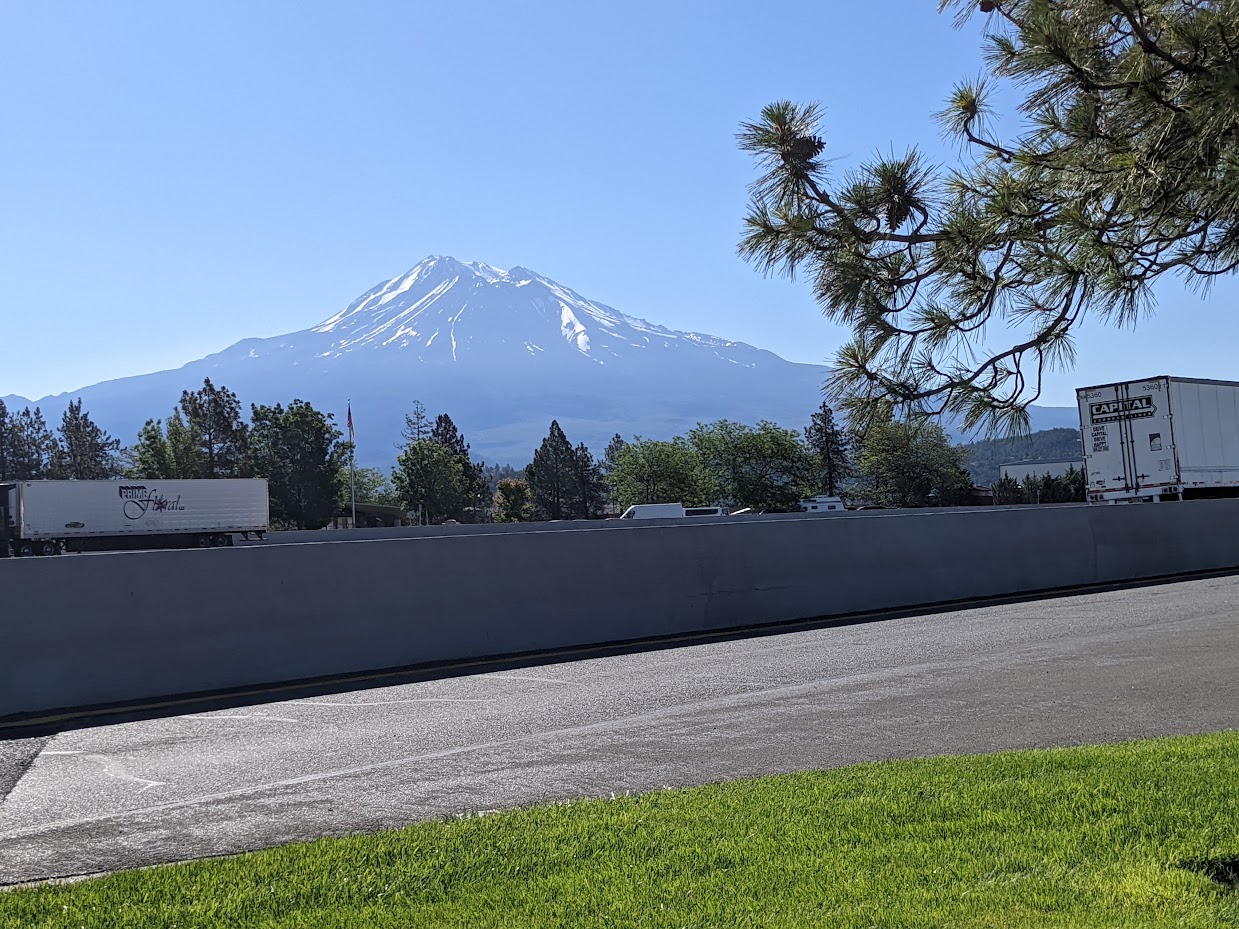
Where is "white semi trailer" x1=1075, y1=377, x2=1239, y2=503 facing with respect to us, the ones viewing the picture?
facing away from the viewer and to the right of the viewer
